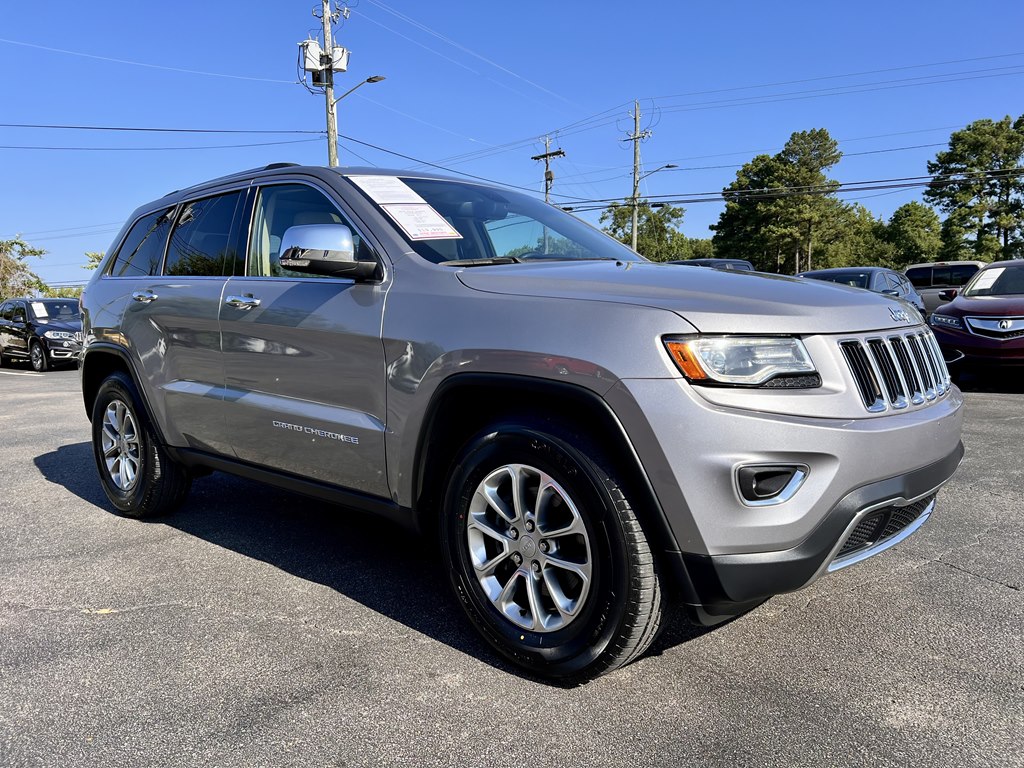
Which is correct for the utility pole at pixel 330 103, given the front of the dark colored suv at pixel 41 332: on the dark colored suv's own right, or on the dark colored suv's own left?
on the dark colored suv's own left

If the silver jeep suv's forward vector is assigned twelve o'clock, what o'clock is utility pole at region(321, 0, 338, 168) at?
The utility pole is roughly at 7 o'clock from the silver jeep suv.

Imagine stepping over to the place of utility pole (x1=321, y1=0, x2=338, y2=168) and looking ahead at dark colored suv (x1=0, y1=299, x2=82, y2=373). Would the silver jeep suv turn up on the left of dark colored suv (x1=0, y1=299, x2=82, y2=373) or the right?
left

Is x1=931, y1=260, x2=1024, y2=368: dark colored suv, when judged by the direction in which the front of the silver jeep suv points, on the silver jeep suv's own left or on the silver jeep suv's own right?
on the silver jeep suv's own left

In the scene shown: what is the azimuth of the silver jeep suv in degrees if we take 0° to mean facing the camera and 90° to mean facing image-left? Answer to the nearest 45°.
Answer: approximately 315°

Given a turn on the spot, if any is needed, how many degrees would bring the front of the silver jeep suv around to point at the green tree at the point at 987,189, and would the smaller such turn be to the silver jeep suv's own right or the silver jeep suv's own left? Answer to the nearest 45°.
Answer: approximately 90° to the silver jeep suv's own left

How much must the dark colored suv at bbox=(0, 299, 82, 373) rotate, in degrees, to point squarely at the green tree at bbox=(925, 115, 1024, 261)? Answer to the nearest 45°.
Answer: approximately 45° to its left

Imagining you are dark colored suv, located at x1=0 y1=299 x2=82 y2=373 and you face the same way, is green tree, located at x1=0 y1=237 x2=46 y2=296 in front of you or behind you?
behind

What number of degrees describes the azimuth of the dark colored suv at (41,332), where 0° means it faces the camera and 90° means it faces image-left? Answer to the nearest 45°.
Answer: approximately 315°

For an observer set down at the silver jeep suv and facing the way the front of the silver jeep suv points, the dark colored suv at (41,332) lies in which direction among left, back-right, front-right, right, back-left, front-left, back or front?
back
